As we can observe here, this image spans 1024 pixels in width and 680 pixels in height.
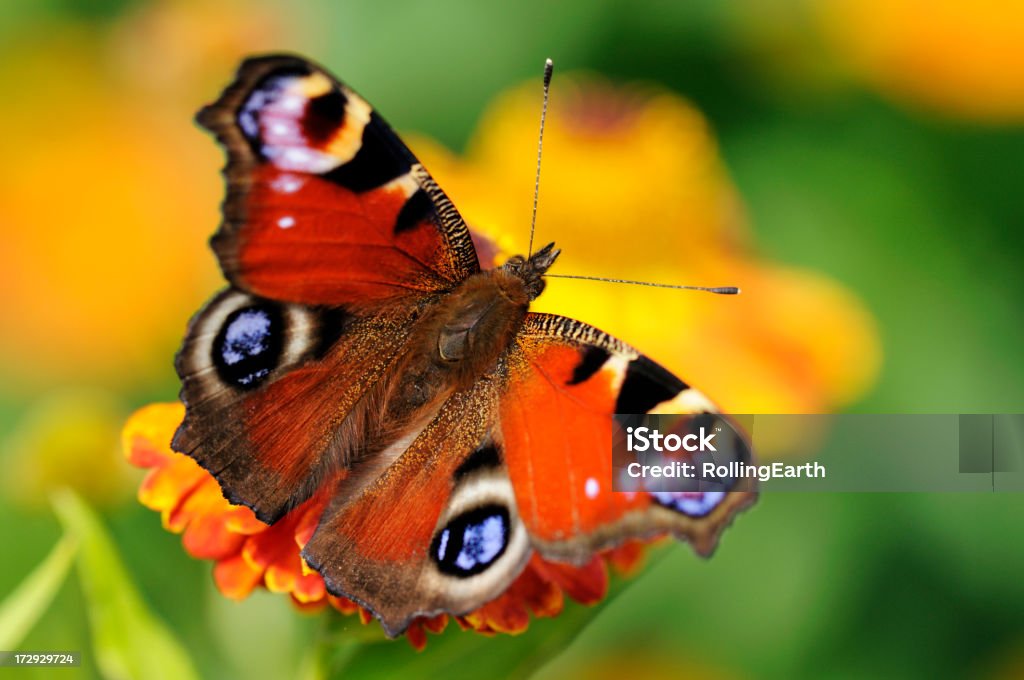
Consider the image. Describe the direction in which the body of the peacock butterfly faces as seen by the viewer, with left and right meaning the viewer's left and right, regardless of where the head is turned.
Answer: facing away from the viewer and to the right of the viewer

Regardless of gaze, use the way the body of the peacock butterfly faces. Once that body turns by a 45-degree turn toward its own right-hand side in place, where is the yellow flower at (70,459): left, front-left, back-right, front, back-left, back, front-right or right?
back-left
